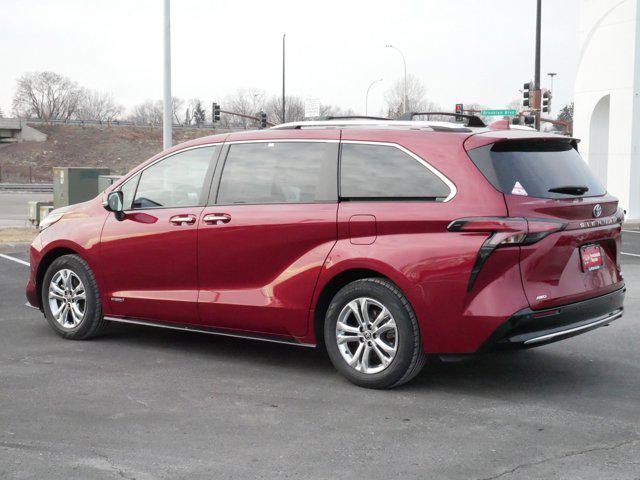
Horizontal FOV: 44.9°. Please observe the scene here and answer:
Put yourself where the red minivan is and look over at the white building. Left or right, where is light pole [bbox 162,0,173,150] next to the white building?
left

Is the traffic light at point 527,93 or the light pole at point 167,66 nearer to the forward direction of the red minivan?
the light pole

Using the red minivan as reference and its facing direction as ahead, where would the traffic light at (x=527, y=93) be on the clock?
The traffic light is roughly at 2 o'clock from the red minivan.

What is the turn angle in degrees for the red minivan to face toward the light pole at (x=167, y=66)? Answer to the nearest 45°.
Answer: approximately 45° to its right

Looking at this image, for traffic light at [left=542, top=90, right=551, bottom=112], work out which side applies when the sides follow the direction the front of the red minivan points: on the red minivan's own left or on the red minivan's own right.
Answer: on the red minivan's own right

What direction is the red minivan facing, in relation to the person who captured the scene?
facing away from the viewer and to the left of the viewer

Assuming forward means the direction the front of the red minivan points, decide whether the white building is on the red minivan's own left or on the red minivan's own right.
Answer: on the red minivan's own right

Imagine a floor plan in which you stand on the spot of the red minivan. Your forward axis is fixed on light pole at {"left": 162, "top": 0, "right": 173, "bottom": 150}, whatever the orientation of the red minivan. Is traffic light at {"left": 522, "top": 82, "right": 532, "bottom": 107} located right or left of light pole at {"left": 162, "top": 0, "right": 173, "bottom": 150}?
right

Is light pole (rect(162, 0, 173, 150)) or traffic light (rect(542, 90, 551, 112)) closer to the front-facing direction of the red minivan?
the light pole

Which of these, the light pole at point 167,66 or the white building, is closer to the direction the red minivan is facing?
the light pole
